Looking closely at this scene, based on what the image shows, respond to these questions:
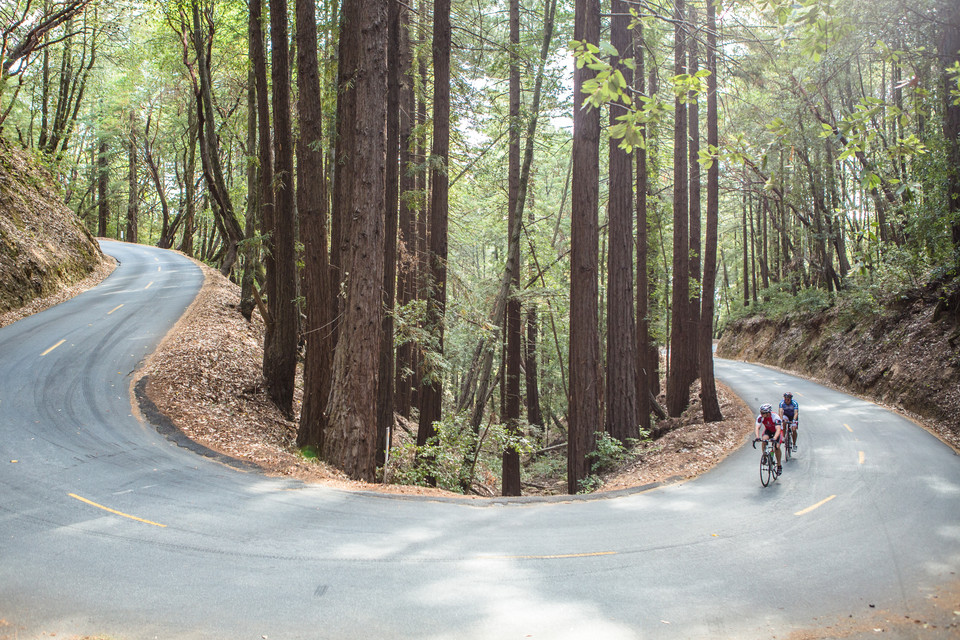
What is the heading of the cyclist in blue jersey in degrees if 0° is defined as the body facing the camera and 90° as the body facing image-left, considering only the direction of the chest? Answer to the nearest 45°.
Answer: approximately 0°

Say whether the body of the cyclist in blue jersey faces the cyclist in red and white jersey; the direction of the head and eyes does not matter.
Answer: yes

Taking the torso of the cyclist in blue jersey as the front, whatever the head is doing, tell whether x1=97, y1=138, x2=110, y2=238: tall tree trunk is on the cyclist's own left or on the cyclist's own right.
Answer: on the cyclist's own right

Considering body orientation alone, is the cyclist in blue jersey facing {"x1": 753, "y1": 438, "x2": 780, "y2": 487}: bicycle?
yes
